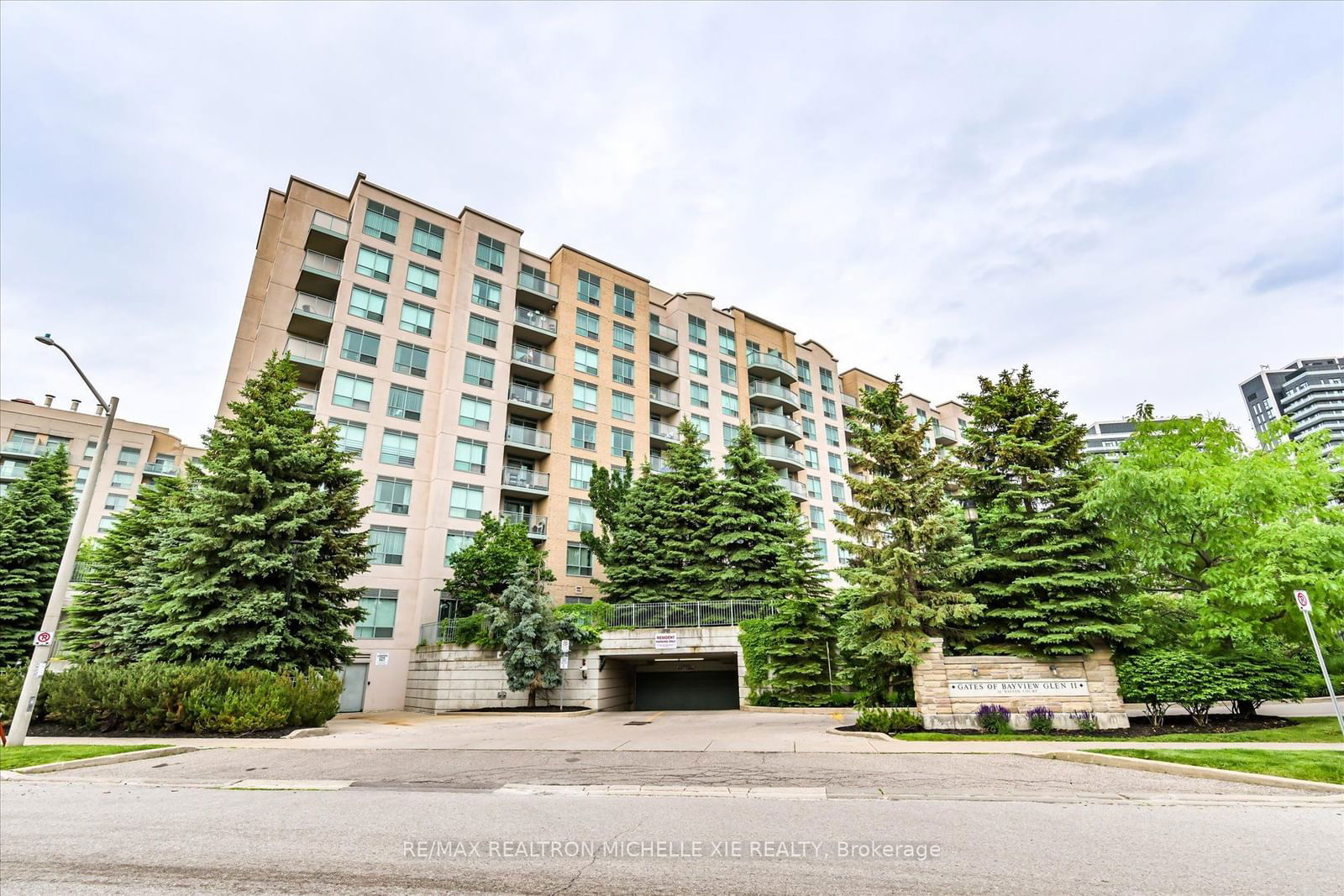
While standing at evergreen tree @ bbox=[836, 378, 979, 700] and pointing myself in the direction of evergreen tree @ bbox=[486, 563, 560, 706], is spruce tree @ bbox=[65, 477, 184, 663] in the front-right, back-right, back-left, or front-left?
front-left

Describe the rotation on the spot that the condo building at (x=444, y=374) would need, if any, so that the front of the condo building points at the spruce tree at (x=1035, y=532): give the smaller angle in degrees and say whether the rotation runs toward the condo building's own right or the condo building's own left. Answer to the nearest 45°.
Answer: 0° — it already faces it

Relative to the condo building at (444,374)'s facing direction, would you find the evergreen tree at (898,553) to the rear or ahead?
ahead

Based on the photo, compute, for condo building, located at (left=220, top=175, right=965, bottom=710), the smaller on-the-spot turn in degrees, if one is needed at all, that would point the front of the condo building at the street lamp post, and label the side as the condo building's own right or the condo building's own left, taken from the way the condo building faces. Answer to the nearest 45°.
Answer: approximately 45° to the condo building's own right

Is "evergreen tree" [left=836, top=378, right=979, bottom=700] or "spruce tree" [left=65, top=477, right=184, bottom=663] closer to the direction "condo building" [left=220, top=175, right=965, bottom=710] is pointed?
the evergreen tree

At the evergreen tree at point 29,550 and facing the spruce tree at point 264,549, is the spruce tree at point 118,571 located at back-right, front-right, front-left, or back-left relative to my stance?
front-left

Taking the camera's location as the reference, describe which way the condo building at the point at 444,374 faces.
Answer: facing the viewer and to the right of the viewer

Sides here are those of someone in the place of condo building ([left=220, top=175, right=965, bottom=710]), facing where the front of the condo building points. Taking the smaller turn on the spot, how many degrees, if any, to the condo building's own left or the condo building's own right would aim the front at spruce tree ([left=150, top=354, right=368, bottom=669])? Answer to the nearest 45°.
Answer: approximately 45° to the condo building's own right

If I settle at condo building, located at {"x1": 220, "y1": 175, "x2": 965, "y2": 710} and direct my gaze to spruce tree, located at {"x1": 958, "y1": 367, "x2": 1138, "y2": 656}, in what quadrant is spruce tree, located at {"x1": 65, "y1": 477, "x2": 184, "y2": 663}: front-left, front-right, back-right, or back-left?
back-right
